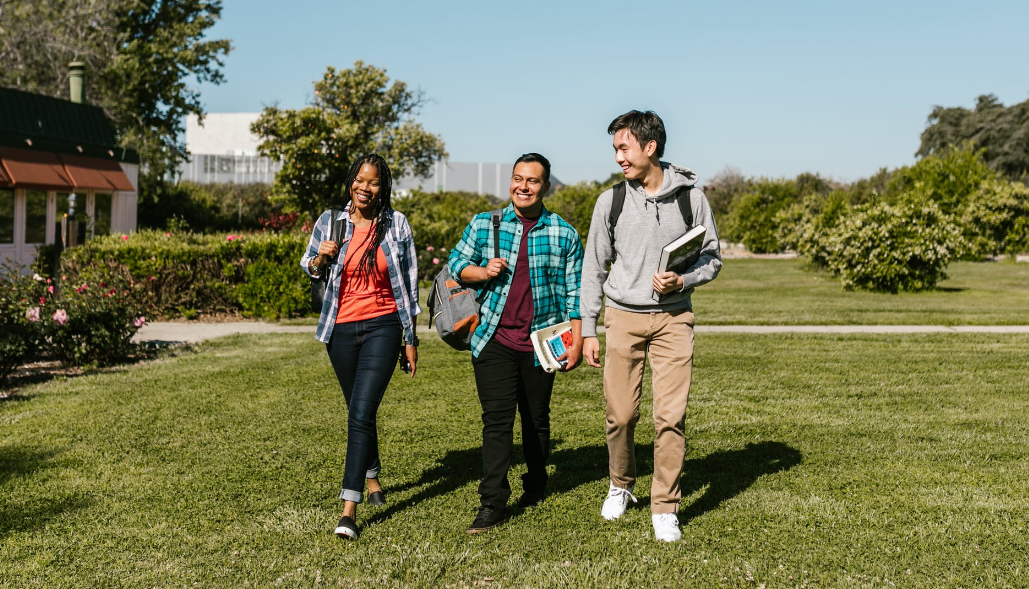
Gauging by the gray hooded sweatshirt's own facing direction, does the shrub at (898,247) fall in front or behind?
behind

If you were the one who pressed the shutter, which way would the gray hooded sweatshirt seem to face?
facing the viewer

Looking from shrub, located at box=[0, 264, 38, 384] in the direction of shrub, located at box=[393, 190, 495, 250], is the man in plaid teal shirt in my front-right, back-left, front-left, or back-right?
back-right

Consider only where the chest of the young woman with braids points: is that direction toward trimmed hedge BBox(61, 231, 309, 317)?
no

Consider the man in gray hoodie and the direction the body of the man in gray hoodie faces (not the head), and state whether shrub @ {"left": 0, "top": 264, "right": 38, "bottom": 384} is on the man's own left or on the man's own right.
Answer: on the man's own right

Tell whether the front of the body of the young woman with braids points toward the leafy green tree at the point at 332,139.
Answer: no

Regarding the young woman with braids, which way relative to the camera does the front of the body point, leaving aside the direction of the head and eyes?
toward the camera

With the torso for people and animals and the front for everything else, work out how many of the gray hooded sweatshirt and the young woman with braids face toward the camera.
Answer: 2

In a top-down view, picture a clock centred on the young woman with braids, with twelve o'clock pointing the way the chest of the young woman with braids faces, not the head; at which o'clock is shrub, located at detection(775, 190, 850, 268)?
The shrub is roughly at 7 o'clock from the young woman with braids.

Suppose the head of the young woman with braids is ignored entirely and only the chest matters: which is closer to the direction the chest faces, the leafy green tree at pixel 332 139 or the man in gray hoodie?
the man in gray hoodie

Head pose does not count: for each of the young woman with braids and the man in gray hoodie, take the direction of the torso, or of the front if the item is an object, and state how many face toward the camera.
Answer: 2

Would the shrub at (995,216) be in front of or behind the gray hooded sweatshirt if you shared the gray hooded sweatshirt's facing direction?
behind

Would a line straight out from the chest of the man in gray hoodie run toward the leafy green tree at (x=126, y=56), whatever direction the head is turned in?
no

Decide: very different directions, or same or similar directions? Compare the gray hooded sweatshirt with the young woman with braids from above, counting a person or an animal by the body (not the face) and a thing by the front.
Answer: same or similar directions

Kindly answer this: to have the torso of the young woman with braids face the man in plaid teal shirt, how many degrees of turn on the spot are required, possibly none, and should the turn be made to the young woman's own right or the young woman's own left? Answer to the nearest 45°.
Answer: approximately 90° to the young woman's own left
